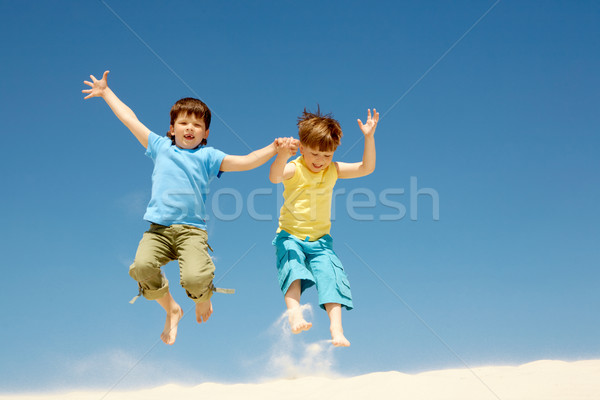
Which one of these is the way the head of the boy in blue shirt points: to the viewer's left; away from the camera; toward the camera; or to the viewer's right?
toward the camera

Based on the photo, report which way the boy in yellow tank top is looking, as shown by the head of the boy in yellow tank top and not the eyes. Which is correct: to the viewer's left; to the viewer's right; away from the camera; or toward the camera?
toward the camera

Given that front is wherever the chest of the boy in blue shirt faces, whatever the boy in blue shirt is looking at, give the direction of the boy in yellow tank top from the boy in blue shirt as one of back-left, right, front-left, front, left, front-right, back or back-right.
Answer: left

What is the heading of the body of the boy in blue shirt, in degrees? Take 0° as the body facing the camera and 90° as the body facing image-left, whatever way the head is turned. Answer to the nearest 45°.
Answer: approximately 0°
